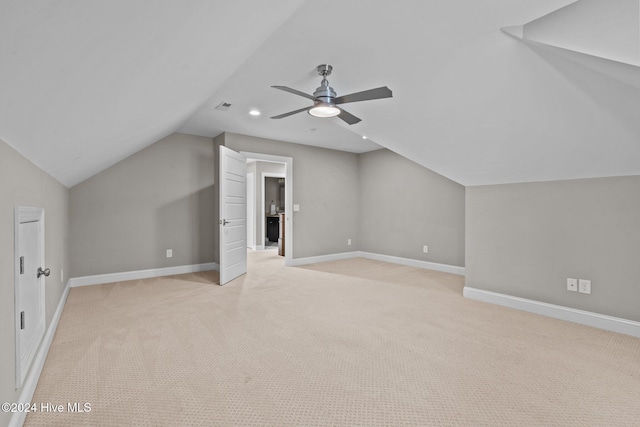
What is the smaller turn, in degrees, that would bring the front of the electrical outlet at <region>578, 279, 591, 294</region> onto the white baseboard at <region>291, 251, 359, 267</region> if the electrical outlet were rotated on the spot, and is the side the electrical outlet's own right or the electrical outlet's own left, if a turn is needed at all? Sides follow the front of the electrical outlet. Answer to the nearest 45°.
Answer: approximately 90° to the electrical outlet's own right

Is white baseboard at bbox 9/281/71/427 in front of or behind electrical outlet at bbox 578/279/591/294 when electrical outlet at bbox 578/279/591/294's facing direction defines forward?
in front

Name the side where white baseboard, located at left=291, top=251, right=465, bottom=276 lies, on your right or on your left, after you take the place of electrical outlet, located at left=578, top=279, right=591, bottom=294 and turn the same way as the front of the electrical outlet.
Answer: on your right

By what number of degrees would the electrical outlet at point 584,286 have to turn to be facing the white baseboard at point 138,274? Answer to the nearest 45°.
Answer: approximately 45° to its right

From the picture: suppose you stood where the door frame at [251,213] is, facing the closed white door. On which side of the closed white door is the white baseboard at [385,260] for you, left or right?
left

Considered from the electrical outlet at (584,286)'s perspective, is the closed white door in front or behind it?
in front
